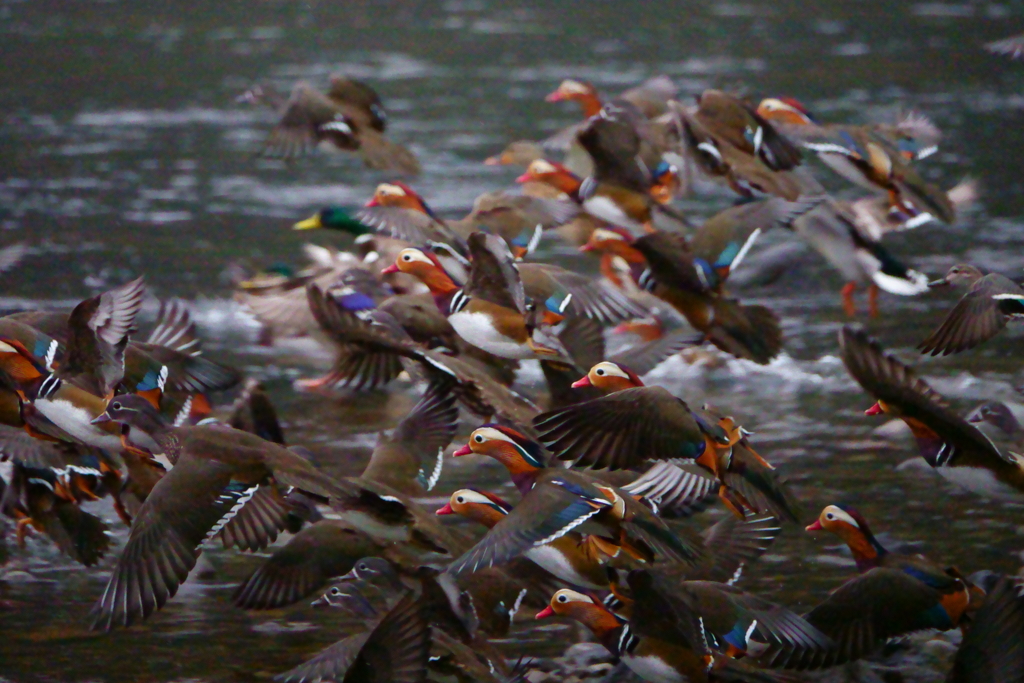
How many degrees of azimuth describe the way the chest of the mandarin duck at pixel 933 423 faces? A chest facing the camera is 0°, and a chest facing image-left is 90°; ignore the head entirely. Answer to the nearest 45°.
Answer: approximately 90°

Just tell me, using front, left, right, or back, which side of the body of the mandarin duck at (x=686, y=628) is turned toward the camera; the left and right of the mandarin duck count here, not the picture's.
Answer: left

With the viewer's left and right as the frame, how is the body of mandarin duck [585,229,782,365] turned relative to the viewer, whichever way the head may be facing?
facing to the left of the viewer

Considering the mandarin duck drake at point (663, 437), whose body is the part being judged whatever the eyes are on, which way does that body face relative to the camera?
to the viewer's left

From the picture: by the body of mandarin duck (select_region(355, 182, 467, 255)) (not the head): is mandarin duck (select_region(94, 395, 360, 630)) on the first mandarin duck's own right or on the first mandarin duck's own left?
on the first mandarin duck's own left

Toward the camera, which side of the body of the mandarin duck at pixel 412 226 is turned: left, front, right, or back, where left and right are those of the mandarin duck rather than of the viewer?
left

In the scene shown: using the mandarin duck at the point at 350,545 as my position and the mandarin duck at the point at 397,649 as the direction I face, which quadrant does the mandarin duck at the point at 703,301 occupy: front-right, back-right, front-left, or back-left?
back-left

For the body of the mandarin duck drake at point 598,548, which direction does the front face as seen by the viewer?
to the viewer's left

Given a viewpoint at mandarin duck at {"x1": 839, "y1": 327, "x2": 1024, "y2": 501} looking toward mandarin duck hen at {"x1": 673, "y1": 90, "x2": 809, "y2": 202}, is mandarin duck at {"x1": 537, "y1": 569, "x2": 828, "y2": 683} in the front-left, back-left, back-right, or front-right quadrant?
back-left

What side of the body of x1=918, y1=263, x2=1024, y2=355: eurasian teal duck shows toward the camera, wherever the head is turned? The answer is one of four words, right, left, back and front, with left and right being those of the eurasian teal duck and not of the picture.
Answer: left

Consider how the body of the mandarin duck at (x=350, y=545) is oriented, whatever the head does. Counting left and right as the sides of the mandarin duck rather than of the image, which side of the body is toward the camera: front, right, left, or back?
left

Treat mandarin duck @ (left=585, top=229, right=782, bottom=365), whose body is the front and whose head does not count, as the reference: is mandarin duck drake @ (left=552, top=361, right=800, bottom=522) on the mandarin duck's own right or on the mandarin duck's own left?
on the mandarin duck's own left

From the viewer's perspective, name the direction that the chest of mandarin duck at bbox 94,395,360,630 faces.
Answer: to the viewer's left
